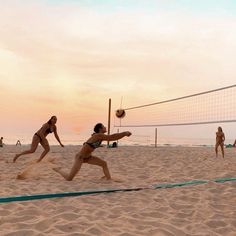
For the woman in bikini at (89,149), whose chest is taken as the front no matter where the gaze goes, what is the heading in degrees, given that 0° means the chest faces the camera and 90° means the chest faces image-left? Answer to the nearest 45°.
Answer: approximately 270°
